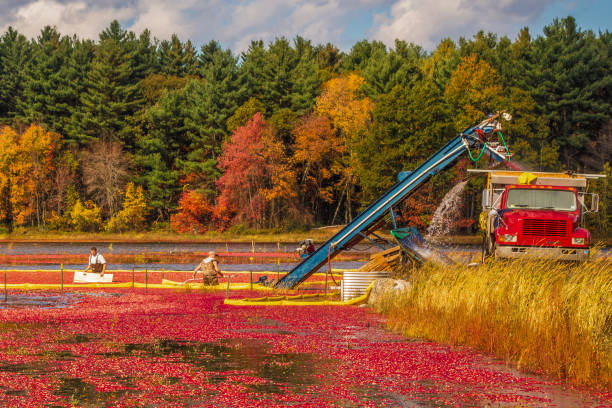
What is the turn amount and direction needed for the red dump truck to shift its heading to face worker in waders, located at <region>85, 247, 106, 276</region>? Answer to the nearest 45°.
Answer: approximately 90° to its right

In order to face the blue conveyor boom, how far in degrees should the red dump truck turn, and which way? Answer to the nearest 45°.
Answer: approximately 90° to its right

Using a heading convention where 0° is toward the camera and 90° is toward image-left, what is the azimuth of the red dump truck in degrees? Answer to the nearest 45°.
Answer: approximately 0°

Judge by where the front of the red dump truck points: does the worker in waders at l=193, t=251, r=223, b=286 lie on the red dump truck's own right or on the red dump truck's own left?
on the red dump truck's own right
